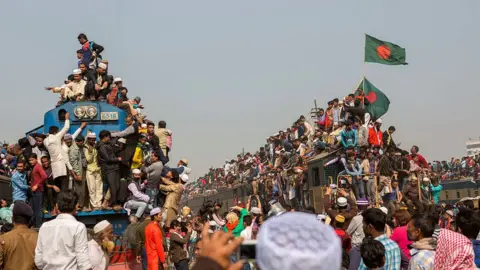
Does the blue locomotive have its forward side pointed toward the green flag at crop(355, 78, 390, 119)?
no

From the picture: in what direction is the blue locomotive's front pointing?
toward the camera

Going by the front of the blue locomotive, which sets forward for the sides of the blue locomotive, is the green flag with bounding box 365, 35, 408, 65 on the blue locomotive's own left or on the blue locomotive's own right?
on the blue locomotive's own left
